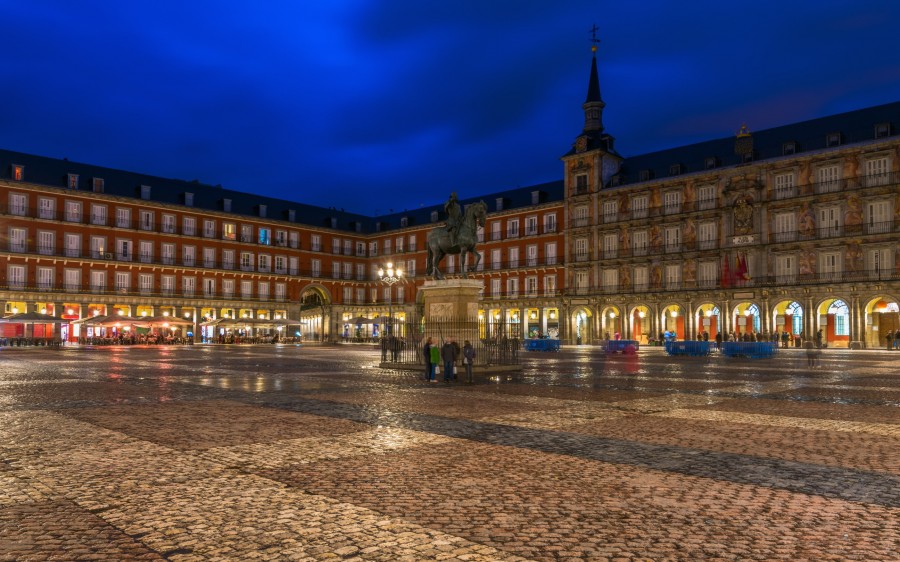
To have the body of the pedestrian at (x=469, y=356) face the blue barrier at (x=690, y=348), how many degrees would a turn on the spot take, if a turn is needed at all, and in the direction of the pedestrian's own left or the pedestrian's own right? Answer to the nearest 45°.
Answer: approximately 45° to the pedestrian's own right

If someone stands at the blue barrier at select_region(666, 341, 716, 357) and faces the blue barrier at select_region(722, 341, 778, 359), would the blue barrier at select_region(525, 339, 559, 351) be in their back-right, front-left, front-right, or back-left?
back-left

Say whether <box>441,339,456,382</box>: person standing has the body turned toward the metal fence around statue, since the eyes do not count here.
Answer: yes

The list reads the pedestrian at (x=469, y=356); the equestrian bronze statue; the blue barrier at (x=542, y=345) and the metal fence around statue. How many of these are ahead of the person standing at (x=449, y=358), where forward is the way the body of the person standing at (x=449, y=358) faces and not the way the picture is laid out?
3

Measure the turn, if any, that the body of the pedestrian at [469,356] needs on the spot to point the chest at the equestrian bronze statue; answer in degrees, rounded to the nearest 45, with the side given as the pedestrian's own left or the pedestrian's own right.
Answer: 0° — they already face it

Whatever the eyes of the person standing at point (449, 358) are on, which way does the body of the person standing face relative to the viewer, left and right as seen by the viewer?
facing away from the viewer

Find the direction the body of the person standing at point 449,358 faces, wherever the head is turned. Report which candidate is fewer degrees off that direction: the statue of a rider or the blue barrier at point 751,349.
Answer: the statue of a rider
